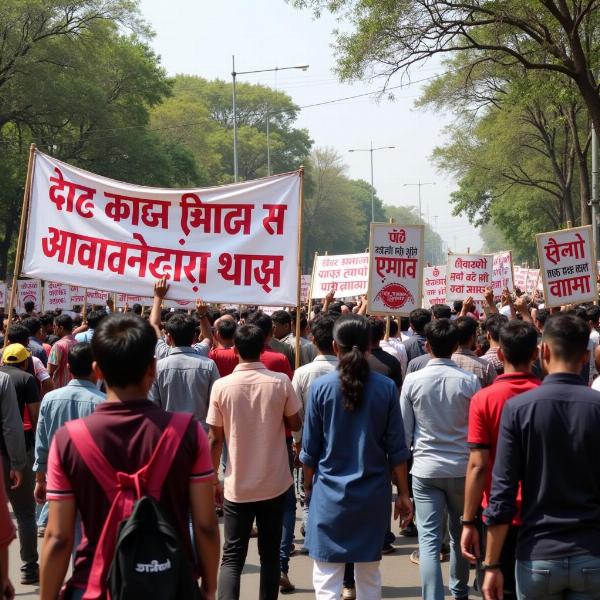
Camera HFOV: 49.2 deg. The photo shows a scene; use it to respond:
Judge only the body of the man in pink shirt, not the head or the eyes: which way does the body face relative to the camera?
away from the camera

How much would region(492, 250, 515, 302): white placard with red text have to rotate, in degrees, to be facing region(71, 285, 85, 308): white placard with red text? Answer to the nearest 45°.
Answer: approximately 90° to its right

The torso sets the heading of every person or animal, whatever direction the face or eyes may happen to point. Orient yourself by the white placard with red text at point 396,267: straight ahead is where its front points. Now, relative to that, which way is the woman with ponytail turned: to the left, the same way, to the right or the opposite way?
the opposite way

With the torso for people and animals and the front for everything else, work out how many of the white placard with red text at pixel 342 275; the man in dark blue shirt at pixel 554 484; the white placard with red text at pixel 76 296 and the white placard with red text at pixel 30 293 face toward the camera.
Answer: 3

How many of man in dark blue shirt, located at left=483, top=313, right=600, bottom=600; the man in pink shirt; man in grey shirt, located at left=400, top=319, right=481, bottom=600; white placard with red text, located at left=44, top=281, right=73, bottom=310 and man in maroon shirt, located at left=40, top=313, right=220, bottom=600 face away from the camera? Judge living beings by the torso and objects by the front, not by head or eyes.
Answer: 4

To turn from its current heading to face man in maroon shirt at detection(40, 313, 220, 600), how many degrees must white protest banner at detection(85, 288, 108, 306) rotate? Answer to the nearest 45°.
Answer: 0° — it already faces them

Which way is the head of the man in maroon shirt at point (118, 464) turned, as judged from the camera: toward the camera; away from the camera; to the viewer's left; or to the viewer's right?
away from the camera

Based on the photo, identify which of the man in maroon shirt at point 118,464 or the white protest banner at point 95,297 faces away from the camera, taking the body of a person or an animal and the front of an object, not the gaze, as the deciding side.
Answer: the man in maroon shirt

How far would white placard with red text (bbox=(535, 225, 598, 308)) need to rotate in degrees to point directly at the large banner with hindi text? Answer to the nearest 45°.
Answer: approximately 45° to its right

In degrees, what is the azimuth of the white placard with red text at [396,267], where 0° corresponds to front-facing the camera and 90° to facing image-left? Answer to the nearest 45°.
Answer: approximately 0°

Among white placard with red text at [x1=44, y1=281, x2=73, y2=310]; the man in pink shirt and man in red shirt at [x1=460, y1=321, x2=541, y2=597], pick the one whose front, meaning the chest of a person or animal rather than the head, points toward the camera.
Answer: the white placard with red text

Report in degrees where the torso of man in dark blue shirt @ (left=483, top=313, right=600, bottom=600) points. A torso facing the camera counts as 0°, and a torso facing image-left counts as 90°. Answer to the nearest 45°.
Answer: approximately 180°

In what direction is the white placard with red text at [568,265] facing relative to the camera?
toward the camera

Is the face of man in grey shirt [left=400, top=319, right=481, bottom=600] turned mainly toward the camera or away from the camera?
away from the camera

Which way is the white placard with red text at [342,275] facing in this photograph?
toward the camera

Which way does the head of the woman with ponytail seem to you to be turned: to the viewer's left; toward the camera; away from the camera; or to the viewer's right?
away from the camera

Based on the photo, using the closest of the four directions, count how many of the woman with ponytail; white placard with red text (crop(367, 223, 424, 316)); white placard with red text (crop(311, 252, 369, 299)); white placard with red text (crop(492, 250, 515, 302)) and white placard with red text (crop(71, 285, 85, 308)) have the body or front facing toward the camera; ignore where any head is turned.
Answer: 4
